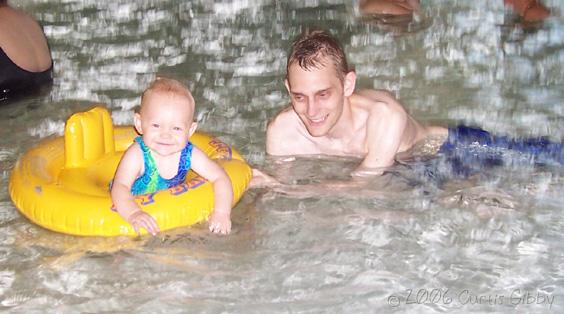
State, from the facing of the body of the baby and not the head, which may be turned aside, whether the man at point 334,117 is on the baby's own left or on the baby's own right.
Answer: on the baby's own left

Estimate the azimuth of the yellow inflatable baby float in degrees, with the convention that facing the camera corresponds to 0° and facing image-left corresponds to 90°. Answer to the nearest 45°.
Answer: approximately 315°
